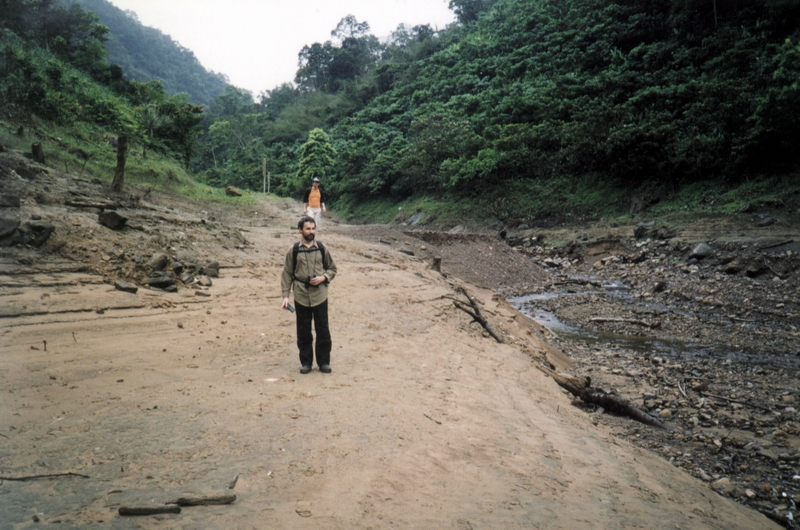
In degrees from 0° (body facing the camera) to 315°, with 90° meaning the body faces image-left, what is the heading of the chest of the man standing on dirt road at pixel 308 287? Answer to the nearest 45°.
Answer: approximately 0°

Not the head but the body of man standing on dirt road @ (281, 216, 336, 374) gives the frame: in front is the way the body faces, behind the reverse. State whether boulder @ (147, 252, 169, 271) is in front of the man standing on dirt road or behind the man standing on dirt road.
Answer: behind

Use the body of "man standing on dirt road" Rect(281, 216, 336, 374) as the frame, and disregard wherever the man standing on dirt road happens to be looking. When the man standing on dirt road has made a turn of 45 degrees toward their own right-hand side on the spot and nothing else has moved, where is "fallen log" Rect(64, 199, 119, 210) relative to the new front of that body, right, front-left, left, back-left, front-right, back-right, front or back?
right

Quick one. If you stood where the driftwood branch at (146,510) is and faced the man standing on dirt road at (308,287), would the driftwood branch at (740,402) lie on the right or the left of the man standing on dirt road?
right

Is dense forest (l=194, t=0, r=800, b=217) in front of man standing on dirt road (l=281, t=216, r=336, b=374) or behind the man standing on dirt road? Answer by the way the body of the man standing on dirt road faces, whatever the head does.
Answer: behind

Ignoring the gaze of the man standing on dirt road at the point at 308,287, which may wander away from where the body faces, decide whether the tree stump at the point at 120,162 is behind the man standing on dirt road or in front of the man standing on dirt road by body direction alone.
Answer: behind

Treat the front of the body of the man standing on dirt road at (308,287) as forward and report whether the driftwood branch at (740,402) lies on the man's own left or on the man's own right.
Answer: on the man's own left

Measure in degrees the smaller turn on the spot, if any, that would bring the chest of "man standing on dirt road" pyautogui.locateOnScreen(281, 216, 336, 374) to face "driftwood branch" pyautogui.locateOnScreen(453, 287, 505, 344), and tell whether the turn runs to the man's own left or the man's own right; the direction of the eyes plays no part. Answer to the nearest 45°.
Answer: approximately 135° to the man's own left

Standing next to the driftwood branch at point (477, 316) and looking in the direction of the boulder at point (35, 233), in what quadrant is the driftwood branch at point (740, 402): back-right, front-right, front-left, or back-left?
back-left

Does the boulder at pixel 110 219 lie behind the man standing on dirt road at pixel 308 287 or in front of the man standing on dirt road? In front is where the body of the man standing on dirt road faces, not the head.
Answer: behind

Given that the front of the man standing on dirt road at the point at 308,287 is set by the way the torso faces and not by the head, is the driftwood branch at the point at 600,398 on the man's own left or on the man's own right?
on the man's own left

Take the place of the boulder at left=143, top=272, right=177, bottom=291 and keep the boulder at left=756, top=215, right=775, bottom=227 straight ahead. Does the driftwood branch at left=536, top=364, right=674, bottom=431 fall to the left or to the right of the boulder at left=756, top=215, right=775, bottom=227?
right
